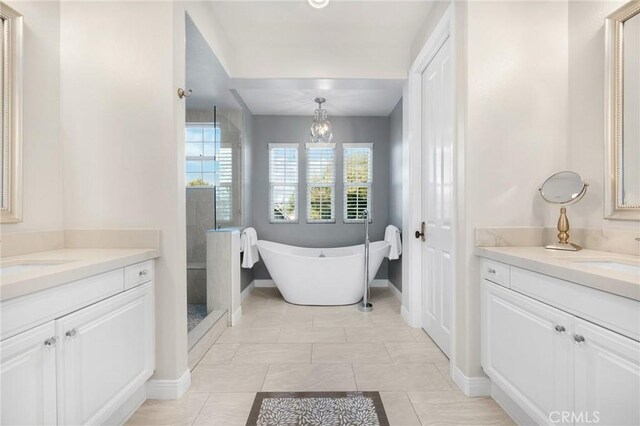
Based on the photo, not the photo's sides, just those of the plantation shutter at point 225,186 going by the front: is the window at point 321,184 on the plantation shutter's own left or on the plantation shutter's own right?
on the plantation shutter's own left

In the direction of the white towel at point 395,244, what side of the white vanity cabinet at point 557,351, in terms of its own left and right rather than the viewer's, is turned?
right

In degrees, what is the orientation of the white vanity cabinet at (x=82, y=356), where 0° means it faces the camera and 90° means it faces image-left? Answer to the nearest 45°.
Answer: approximately 315°

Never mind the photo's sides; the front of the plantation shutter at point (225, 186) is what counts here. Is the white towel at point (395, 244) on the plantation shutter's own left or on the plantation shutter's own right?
on the plantation shutter's own left

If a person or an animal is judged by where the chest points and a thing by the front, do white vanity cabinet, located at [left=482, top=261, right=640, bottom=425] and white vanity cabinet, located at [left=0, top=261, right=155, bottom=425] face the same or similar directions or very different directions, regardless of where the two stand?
very different directions

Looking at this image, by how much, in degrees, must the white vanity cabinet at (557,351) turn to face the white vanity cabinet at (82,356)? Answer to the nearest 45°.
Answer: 0° — it already faces it
